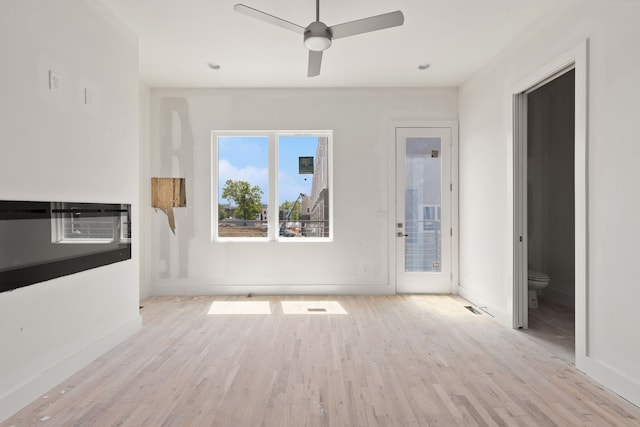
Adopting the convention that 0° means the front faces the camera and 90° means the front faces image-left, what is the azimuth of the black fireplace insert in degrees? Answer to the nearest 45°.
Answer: approximately 315°

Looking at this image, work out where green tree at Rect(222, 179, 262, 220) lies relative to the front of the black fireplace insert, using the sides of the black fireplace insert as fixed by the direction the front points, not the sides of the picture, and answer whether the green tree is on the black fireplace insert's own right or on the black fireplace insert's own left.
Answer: on the black fireplace insert's own left

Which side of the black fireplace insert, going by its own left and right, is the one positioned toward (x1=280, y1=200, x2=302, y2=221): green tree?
left

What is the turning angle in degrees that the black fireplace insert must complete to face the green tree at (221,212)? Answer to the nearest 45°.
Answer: approximately 90° to its left

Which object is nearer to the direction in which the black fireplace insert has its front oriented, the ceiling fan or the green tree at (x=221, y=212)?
the ceiling fan
